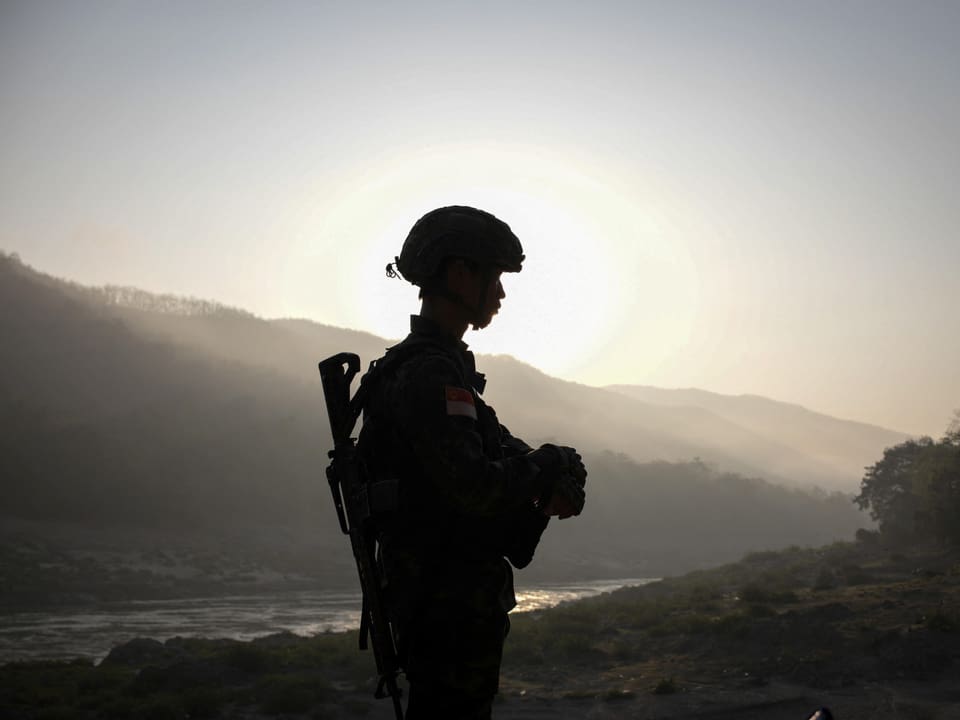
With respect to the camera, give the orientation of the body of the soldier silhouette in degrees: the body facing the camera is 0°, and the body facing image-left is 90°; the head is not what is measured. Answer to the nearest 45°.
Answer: approximately 270°
